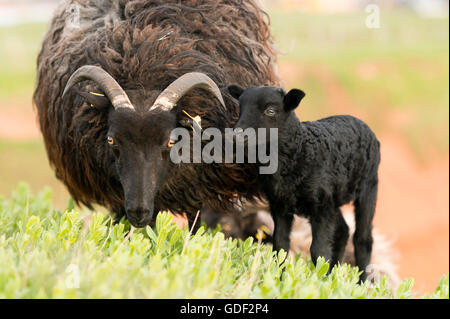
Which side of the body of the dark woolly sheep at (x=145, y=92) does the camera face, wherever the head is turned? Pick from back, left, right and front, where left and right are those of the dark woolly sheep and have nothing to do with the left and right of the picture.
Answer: front

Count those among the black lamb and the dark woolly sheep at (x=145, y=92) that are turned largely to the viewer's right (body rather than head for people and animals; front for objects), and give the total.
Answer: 0

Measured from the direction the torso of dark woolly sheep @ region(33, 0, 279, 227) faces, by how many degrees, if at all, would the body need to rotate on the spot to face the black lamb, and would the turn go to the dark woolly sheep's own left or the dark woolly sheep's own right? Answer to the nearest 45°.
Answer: approximately 45° to the dark woolly sheep's own left
